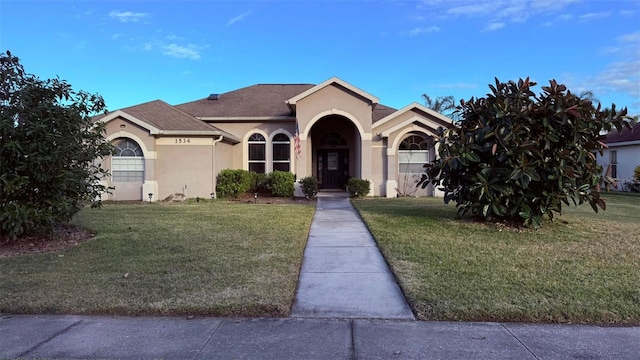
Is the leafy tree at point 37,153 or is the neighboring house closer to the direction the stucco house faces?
the leafy tree

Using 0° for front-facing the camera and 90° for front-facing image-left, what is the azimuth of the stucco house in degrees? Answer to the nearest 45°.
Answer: approximately 0°

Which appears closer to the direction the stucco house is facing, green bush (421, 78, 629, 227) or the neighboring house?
the green bush

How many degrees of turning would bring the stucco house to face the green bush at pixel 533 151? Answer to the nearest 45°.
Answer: approximately 45° to its left

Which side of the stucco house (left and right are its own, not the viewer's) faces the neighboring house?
left
